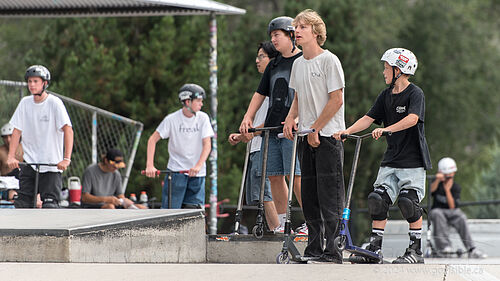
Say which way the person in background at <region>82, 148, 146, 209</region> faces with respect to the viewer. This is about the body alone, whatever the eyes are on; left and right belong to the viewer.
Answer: facing the viewer and to the right of the viewer

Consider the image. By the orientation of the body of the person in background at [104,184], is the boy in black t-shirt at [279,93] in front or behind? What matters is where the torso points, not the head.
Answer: in front

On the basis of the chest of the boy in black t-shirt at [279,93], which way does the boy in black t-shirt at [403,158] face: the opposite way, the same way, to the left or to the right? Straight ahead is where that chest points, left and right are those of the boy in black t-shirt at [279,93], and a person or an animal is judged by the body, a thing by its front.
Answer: the same way

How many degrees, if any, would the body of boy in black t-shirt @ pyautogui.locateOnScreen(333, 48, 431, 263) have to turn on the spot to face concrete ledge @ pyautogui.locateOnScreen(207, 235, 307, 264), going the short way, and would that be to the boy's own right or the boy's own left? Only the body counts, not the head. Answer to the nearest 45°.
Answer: approximately 45° to the boy's own right

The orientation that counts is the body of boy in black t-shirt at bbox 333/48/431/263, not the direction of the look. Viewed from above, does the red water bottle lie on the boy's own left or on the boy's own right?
on the boy's own right

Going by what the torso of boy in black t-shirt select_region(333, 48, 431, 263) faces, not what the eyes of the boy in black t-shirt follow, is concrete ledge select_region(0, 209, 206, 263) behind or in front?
in front

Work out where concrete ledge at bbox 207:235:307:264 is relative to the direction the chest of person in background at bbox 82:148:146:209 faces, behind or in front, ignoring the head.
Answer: in front

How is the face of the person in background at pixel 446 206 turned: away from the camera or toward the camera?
toward the camera

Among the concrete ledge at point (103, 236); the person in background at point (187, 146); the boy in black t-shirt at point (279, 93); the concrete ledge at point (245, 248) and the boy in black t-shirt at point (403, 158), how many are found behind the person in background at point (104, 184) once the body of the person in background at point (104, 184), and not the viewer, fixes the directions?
0

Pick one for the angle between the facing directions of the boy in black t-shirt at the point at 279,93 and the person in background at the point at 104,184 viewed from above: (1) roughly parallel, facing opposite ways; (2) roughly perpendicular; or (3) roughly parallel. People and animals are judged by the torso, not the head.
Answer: roughly perpendicular

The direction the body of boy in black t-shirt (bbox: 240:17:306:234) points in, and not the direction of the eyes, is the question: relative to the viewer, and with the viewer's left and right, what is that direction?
facing the viewer and to the left of the viewer

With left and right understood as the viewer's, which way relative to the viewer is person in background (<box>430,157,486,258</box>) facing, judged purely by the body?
facing the viewer

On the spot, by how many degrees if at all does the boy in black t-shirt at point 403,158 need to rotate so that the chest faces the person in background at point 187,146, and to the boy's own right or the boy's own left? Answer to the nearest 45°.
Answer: approximately 90° to the boy's own right

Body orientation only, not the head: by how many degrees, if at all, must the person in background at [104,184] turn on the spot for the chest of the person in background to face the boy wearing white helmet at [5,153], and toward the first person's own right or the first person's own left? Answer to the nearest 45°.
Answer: approximately 135° to the first person's own right

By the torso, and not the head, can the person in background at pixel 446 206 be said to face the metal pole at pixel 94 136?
no
